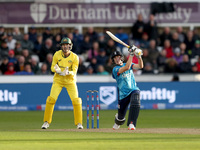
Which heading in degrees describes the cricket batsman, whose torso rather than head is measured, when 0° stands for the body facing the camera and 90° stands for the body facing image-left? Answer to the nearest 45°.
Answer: approximately 315°

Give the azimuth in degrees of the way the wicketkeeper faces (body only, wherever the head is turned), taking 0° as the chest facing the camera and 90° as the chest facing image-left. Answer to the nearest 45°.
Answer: approximately 0°
